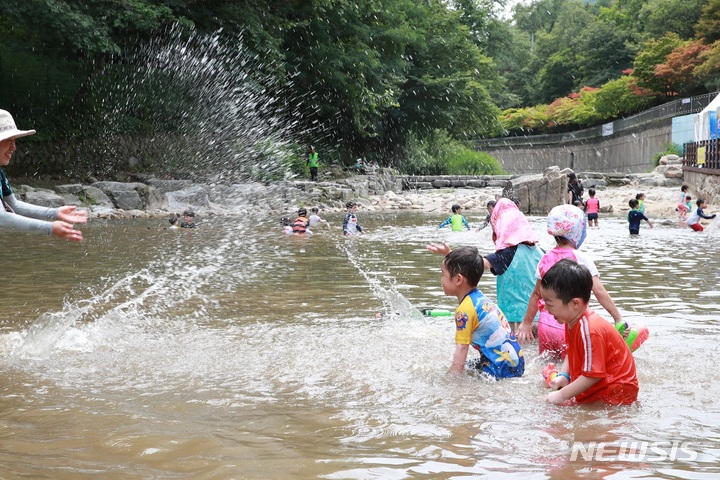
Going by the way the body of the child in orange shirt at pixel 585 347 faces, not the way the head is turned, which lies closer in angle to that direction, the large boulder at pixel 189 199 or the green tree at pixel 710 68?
the large boulder

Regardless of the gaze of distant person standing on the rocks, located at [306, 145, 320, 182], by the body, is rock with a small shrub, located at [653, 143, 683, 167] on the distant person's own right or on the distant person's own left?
on the distant person's own left

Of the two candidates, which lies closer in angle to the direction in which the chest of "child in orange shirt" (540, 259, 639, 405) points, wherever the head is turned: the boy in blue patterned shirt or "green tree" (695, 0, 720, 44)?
the boy in blue patterned shirt

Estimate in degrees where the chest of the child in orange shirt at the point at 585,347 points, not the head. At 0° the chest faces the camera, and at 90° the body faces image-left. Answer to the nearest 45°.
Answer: approximately 90°

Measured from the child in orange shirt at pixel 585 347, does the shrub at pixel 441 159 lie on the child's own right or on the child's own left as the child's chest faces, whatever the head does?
on the child's own right

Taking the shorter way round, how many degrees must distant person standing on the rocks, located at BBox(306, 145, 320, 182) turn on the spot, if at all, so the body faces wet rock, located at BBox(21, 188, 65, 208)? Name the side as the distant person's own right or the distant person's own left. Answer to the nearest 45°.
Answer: approximately 45° to the distant person's own right
